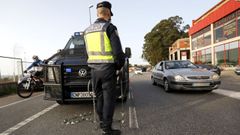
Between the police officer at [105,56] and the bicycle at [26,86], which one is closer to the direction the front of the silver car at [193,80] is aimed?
the police officer

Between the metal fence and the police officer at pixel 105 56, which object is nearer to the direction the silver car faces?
the police officer

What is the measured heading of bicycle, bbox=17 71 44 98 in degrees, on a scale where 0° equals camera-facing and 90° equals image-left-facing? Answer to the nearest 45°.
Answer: approximately 45°

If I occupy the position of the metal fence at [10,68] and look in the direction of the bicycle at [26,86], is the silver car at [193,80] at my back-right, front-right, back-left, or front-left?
front-left

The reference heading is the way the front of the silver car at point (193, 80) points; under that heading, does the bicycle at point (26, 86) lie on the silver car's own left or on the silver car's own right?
on the silver car's own right

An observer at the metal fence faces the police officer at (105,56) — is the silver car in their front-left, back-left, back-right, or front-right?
front-left

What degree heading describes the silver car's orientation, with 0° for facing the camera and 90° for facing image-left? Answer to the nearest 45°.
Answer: approximately 315°

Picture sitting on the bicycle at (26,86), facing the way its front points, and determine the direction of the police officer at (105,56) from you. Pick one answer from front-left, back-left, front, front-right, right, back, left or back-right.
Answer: front-left

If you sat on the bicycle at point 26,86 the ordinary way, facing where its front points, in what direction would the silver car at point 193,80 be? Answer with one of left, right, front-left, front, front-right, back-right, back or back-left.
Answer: left

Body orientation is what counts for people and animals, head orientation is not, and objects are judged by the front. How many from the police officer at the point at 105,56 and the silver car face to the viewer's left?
0
